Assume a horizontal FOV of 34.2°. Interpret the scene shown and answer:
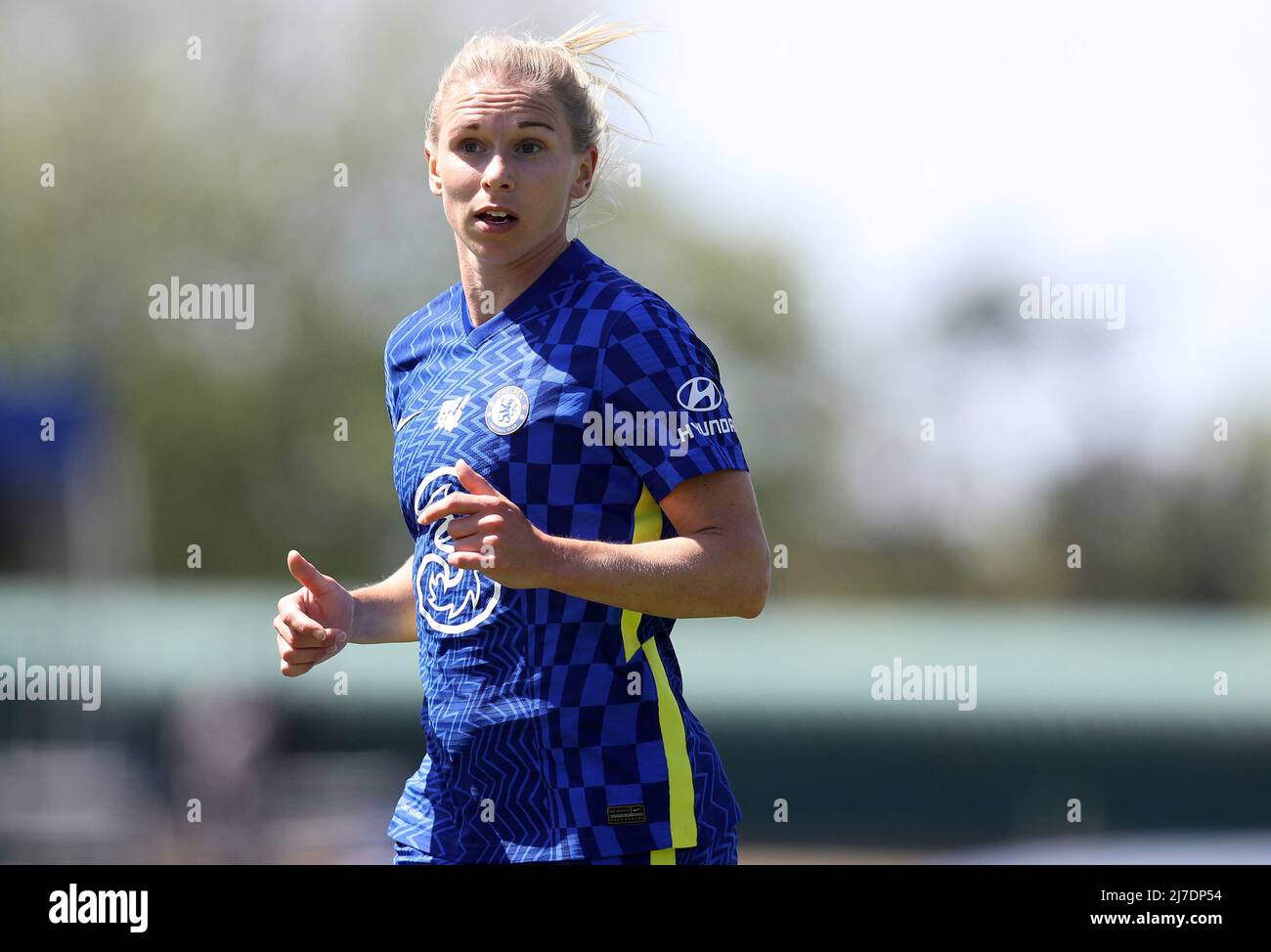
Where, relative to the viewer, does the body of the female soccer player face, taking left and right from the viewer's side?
facing the viewer and to the left of the viewer
